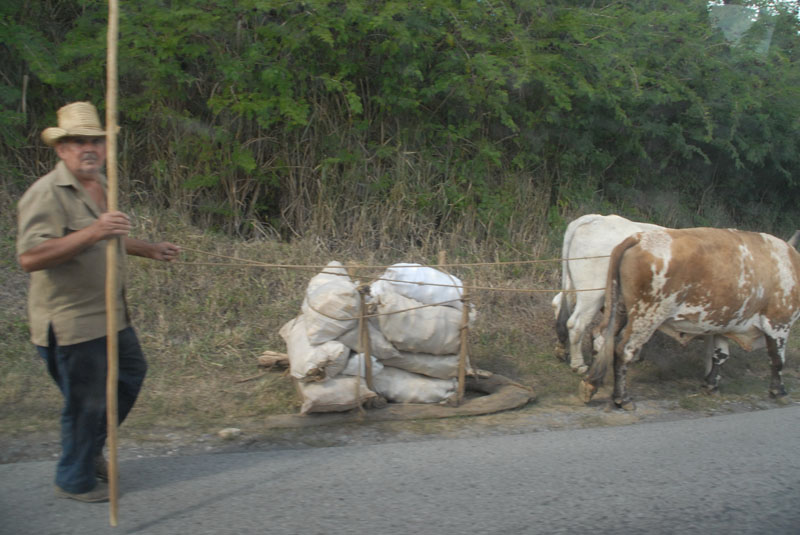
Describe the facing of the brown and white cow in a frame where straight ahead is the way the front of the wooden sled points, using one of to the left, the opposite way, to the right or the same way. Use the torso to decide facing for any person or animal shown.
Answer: the same way

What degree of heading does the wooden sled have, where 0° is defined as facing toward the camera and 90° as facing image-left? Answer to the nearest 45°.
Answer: approximately 270°

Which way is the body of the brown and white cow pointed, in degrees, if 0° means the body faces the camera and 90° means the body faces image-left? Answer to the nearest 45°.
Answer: approximately 270°

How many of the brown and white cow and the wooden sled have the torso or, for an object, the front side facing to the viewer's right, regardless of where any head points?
2

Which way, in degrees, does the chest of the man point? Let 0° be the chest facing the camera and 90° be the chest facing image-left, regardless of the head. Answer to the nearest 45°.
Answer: approximately 315°

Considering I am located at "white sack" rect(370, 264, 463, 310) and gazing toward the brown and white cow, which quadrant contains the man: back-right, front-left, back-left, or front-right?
back-right

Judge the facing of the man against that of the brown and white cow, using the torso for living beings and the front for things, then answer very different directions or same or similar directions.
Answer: same or similar directions
